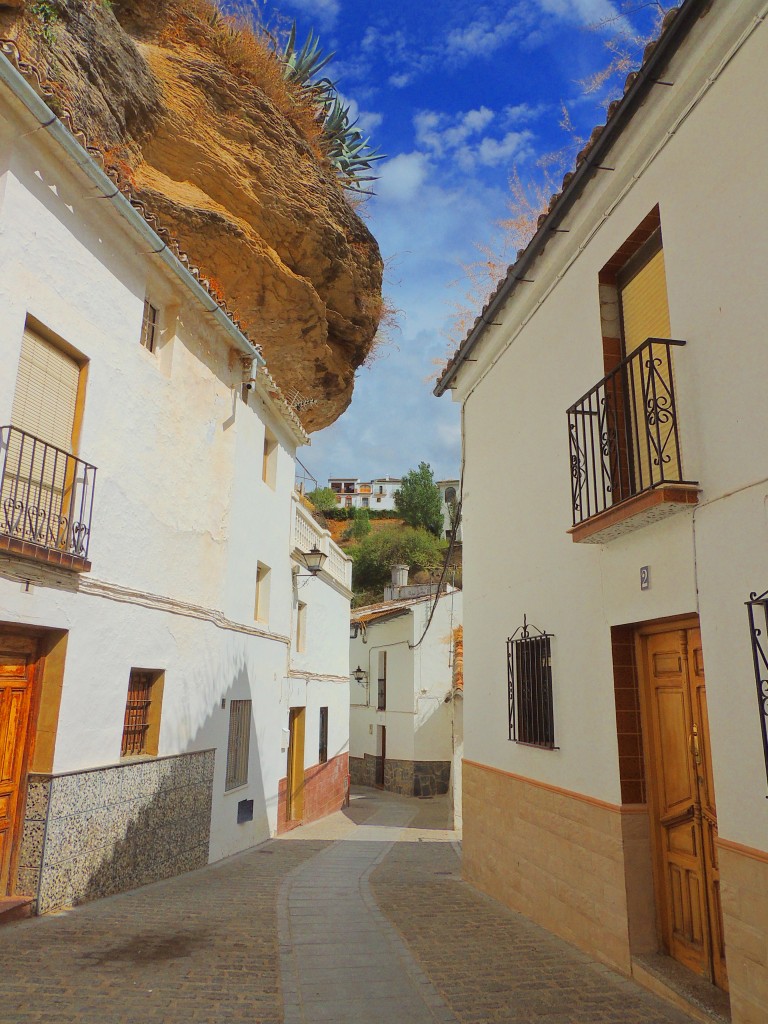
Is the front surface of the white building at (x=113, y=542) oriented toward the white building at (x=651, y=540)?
yes

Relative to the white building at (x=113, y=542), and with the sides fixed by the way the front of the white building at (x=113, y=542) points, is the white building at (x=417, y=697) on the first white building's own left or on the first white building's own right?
on the first white building's own left

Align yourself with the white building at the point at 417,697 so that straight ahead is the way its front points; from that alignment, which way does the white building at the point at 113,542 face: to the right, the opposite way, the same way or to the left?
to the left

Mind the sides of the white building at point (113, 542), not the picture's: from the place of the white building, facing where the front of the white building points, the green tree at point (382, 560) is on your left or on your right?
on your left

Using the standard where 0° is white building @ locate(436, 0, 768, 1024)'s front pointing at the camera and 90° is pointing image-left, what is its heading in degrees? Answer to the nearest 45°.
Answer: approximately 45°

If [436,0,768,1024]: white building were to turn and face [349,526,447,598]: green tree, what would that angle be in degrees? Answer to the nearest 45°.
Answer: approximately 135° to its right

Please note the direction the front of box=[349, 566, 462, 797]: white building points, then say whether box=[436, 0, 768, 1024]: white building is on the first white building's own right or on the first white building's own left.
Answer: on the first white building's own left

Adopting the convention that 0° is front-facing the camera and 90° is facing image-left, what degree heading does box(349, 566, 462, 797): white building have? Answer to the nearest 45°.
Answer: approximately 45°
